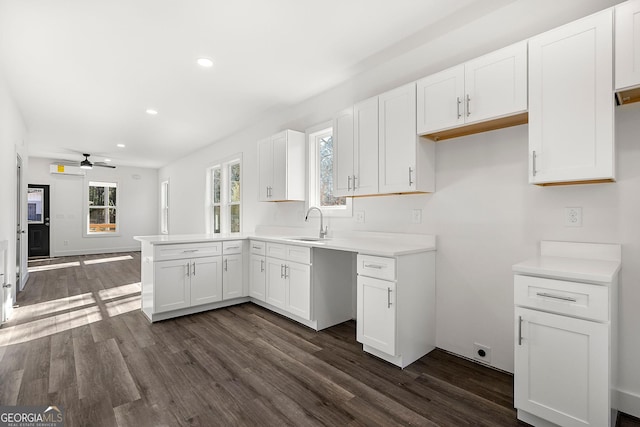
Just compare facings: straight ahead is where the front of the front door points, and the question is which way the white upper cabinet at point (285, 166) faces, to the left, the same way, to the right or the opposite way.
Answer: to the right

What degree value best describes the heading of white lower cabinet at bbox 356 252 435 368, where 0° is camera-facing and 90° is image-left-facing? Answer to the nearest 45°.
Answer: approximately 45°

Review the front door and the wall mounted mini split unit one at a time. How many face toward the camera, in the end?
2

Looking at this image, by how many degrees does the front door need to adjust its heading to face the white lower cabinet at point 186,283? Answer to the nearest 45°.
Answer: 0° — it already faces it
